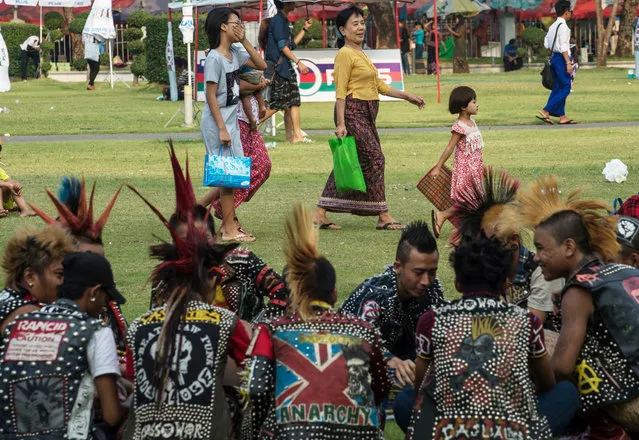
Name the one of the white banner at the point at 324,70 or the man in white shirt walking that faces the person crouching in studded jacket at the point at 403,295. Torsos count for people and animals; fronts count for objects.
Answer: the white banner

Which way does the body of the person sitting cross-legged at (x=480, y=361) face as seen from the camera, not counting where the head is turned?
away from the camera

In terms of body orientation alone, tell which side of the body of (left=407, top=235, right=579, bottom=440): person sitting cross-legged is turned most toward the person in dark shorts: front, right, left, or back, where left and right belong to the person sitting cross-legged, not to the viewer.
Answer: front

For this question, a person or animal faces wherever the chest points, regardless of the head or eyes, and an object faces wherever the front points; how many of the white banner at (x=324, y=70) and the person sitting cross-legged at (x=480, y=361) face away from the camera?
1

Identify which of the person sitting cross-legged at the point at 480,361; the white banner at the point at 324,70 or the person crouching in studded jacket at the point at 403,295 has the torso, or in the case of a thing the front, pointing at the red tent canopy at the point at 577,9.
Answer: the person sitting cross-legged at the point at 480,361

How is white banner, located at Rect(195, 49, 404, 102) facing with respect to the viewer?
toward the camera

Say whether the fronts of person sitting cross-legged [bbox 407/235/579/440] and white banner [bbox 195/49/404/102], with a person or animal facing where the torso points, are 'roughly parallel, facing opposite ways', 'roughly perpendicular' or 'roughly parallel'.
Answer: roughly parallel, facing opposite ways

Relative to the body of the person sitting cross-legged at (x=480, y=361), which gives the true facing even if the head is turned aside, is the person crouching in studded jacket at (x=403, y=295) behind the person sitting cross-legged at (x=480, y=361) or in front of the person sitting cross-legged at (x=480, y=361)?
in front

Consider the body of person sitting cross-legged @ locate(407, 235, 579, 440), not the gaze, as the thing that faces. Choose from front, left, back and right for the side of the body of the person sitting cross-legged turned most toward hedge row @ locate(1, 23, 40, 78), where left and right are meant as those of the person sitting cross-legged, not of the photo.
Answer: front

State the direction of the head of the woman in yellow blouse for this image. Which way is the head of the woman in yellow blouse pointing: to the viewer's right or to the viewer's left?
to the viewer's right

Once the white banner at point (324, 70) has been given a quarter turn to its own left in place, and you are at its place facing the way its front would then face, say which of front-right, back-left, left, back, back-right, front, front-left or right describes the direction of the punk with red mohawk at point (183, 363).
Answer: right

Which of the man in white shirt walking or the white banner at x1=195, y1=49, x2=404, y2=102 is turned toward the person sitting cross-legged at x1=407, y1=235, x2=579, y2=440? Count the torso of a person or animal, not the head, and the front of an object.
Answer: the white banner
